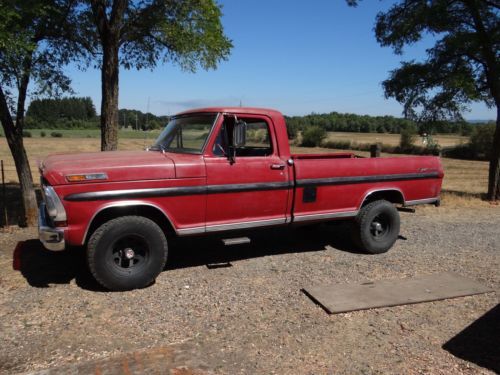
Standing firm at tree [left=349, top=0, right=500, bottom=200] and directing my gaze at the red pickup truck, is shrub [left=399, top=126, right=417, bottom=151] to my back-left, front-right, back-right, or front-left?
back-right

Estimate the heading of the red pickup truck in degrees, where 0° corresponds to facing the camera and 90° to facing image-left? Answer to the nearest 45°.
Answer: approximately 45°

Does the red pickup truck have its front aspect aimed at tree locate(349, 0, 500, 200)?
no

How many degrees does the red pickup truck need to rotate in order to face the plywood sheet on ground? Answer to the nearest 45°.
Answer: approximately 135° to its left
